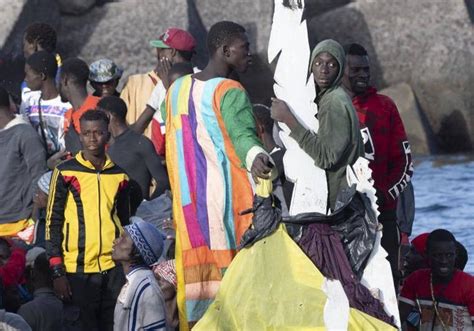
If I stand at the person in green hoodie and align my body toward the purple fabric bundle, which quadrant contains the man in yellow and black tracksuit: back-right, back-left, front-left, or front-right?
front-right

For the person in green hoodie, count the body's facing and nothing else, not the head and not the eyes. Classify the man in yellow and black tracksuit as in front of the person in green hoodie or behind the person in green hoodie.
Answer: in front

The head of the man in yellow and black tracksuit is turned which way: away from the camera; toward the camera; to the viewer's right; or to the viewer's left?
toward the camera
